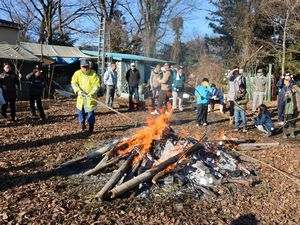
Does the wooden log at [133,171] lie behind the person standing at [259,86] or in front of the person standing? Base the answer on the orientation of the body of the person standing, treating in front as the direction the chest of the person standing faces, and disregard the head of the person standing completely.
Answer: in front

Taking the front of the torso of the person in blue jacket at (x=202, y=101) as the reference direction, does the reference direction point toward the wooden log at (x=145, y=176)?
yes

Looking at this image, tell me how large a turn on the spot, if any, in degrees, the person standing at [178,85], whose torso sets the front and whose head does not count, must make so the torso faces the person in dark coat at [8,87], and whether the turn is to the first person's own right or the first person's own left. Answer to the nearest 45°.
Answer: approximately 45° to the first person's own right

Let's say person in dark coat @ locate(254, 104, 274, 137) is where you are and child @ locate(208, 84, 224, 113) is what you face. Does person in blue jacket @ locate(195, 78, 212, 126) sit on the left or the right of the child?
left

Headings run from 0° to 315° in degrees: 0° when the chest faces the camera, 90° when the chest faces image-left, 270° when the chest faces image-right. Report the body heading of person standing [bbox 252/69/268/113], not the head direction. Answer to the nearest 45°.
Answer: approximately 45°

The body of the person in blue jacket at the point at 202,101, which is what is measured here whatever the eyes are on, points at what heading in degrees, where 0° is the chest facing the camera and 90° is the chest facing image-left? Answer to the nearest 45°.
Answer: approximately 0°

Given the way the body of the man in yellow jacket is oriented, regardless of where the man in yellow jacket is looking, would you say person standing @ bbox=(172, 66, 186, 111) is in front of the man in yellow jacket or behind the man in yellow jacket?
behind

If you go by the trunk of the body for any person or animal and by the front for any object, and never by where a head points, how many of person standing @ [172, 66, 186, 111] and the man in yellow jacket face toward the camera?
2

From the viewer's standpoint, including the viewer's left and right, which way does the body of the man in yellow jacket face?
facing the viewer

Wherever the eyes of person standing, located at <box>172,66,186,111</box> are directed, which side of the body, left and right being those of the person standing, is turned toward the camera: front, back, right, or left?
front

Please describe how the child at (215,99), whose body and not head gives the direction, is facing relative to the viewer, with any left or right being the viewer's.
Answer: facing the viewer and to the left of the viewer

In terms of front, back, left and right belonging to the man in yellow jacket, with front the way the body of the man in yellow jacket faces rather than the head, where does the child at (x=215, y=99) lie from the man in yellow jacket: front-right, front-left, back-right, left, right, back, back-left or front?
back-left
